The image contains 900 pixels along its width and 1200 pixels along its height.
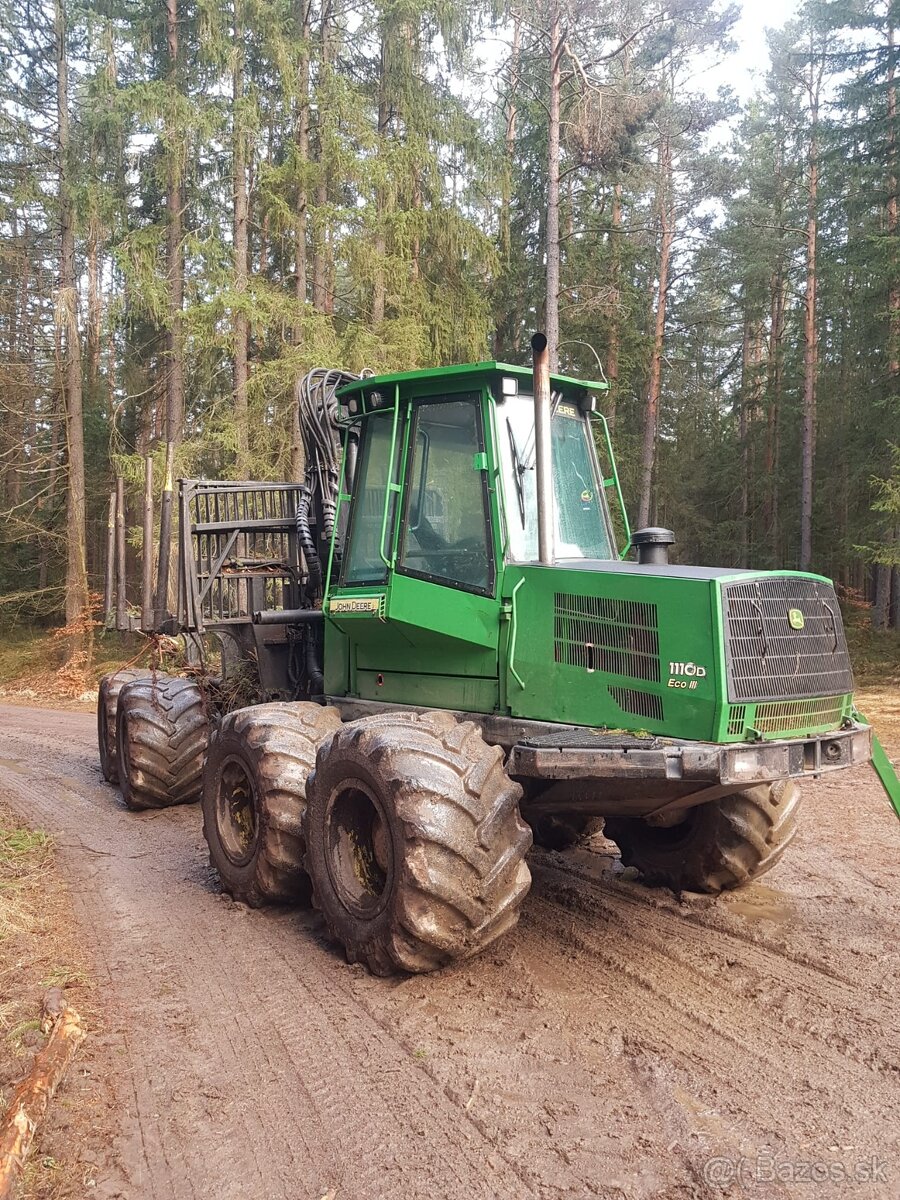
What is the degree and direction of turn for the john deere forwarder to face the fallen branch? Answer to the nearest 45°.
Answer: approximately 90° to its right

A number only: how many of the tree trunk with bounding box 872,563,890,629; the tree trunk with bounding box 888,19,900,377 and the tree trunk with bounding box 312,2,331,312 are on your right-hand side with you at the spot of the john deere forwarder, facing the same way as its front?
0

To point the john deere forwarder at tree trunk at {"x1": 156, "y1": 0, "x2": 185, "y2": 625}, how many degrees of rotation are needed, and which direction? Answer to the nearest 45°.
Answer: approximately 180°

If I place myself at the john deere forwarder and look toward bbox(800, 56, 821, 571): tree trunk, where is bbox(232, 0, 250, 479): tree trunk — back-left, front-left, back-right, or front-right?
front-left

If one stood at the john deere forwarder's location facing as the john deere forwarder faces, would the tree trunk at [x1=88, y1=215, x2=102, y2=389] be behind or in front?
behind

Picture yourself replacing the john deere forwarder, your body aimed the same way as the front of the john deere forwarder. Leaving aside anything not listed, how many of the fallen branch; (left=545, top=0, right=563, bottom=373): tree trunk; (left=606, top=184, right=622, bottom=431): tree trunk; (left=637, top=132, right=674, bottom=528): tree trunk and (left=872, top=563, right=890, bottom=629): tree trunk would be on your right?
1

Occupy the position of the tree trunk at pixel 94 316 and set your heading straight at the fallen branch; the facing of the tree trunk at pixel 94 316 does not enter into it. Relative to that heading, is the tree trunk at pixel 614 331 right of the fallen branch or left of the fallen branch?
left

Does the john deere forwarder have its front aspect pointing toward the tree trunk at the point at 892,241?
no

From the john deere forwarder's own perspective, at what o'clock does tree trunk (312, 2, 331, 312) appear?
The tree trunk is roughly at 7 o'clock from the john deere forwarder.

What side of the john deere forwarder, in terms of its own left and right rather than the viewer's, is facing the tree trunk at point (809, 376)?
left

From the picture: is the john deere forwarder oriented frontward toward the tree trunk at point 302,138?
no

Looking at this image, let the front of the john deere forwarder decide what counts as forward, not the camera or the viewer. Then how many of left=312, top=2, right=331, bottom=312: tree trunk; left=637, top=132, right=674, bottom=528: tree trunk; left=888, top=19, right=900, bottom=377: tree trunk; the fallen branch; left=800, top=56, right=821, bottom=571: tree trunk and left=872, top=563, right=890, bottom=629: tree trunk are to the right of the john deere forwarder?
1

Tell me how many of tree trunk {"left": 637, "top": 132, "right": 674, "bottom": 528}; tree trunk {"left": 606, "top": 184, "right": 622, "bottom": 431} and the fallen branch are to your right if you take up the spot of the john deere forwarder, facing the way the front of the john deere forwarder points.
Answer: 1

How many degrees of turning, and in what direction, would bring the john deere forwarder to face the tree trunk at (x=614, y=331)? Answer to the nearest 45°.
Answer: approximately 135° to its left

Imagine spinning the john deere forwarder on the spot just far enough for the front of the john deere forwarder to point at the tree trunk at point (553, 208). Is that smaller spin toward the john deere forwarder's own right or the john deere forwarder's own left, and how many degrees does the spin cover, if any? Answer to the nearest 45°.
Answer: approximately 135° to the john deere forwarder's own left

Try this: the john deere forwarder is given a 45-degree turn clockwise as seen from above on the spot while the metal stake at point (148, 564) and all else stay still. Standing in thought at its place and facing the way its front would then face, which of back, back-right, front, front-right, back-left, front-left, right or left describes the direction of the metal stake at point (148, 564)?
back-right

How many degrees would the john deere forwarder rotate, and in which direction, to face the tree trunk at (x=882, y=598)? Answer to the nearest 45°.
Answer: approximately 90° to its left

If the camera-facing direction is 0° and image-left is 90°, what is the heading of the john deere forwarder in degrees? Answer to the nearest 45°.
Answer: approximately 315°

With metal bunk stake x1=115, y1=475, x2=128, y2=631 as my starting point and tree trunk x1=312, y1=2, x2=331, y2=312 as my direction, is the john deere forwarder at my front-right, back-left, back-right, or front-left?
back-right

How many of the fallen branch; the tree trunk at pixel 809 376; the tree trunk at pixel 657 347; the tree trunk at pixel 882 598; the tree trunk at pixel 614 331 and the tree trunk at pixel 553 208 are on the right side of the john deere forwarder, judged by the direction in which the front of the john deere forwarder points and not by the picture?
1
